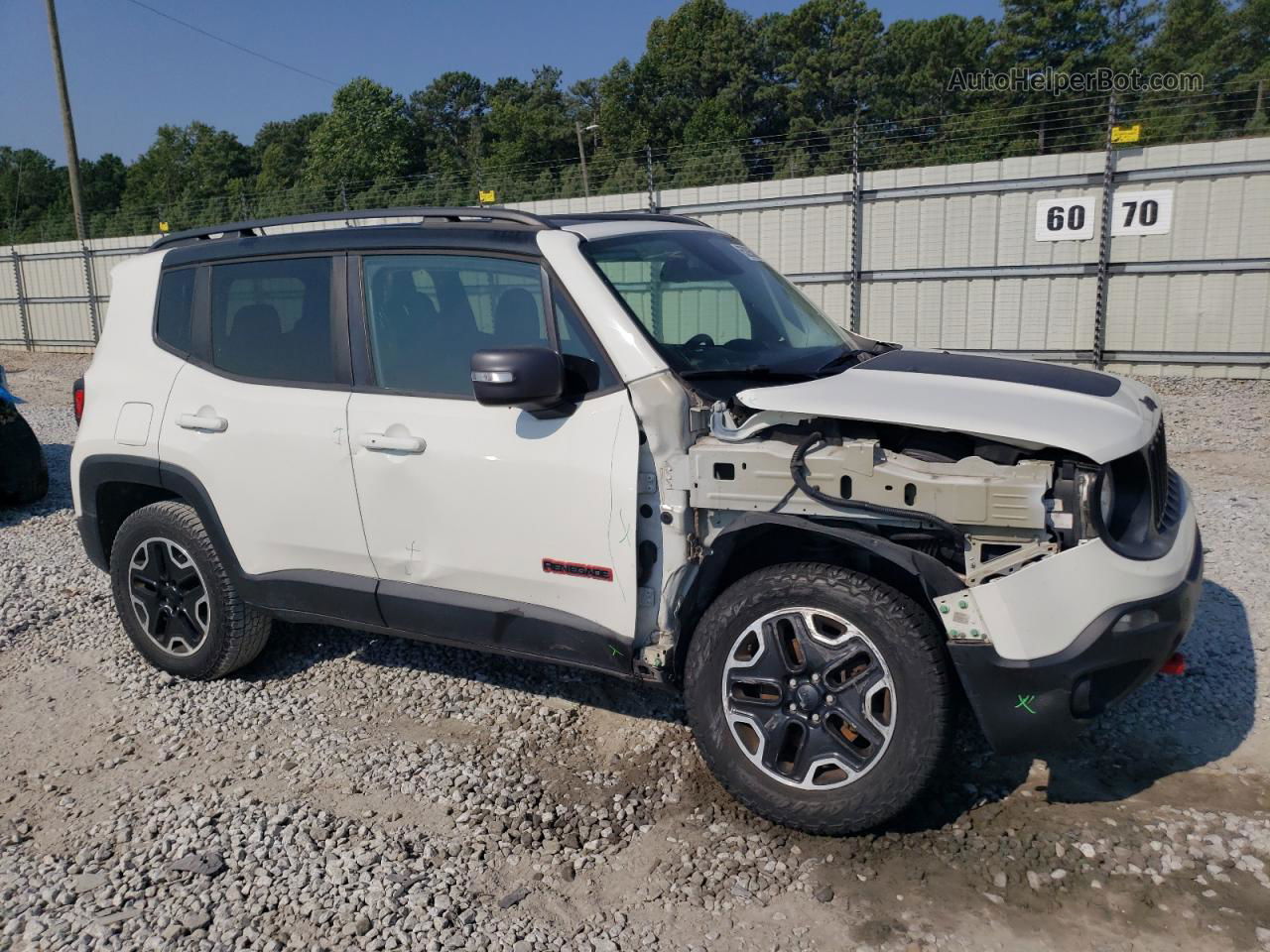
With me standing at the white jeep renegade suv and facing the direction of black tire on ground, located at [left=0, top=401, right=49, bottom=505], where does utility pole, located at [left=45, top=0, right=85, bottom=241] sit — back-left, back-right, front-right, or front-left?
front-right

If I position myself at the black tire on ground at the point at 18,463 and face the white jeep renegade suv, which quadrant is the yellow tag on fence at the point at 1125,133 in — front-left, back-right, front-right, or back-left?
front-left

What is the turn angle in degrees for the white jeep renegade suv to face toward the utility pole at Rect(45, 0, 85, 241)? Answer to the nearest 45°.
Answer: approximately 180°

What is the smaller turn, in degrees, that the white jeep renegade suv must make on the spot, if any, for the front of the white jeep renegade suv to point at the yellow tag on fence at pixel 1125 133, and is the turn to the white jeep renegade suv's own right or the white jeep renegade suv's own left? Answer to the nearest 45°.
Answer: approximately 90° to the white jeep renegade suv's own left

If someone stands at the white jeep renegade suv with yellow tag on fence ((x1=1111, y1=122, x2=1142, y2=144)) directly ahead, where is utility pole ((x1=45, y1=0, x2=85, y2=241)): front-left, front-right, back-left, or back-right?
front-left

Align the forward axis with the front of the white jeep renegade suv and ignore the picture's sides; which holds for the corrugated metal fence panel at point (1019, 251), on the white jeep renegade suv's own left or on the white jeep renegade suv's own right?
on the white jeep renegade suv's own left

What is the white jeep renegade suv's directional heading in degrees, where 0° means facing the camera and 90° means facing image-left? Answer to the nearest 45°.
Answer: approximately 315°

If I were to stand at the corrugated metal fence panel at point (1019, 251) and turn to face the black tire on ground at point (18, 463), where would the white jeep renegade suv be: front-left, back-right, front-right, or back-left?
front-left

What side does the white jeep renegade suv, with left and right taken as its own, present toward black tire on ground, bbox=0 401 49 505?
back

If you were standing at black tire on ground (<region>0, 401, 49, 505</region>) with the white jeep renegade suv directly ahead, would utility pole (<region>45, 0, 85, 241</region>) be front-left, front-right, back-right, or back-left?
back-left
